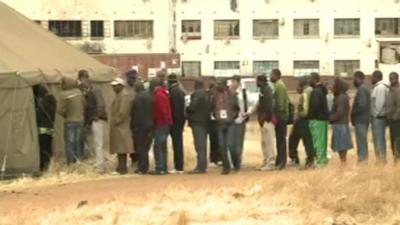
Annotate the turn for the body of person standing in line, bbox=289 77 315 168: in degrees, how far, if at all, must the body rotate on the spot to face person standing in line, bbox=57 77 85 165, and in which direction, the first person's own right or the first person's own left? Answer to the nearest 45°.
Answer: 0° — they already face them

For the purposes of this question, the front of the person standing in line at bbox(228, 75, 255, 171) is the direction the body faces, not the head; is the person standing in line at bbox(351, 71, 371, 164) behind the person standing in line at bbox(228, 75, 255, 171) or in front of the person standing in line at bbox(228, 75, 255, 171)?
behind

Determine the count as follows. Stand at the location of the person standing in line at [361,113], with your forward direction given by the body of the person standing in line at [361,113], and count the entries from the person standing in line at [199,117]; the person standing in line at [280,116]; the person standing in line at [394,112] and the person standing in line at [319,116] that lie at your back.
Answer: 1

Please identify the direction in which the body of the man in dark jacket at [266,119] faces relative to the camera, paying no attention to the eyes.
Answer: to the viewer's left

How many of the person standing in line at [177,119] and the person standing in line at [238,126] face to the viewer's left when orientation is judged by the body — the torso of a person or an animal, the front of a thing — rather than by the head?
2

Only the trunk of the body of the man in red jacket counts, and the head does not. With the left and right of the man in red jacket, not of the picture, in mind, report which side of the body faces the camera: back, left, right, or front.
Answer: left

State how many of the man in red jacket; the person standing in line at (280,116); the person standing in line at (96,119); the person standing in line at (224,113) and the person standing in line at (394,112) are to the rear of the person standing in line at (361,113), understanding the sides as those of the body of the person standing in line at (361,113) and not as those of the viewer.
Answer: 1

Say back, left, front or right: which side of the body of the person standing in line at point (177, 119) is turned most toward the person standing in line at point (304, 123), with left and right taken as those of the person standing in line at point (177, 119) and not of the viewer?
back

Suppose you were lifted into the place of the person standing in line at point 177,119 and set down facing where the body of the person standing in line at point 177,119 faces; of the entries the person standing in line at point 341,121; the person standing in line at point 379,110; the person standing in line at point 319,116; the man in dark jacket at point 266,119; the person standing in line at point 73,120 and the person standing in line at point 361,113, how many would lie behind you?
5

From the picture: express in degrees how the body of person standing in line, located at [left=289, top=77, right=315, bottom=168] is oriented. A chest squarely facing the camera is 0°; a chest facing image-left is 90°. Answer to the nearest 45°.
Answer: approximately 90°

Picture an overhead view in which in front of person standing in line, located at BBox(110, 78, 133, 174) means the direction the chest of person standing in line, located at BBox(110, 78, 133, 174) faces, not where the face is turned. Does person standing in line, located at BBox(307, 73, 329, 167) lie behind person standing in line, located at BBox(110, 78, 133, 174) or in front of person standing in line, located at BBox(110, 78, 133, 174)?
behind

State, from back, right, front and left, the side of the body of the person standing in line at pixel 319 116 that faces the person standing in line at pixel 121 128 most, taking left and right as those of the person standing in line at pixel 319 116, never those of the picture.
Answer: front

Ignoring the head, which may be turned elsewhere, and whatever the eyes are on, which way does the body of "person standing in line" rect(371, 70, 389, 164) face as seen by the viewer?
to the viewer's left

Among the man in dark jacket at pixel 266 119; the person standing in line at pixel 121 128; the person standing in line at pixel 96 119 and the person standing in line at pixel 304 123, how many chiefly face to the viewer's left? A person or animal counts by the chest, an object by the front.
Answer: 4

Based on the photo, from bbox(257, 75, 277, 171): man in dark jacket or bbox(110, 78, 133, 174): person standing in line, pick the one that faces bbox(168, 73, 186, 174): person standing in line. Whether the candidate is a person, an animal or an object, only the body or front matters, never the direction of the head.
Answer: the man in dark jacket

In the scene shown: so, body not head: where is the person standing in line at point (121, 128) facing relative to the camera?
to the viewer's left

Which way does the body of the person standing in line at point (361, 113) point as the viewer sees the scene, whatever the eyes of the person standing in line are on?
to the viewer's left

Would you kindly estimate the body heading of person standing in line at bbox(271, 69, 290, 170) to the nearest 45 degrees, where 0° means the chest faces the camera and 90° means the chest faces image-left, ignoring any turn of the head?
approximately 90°
